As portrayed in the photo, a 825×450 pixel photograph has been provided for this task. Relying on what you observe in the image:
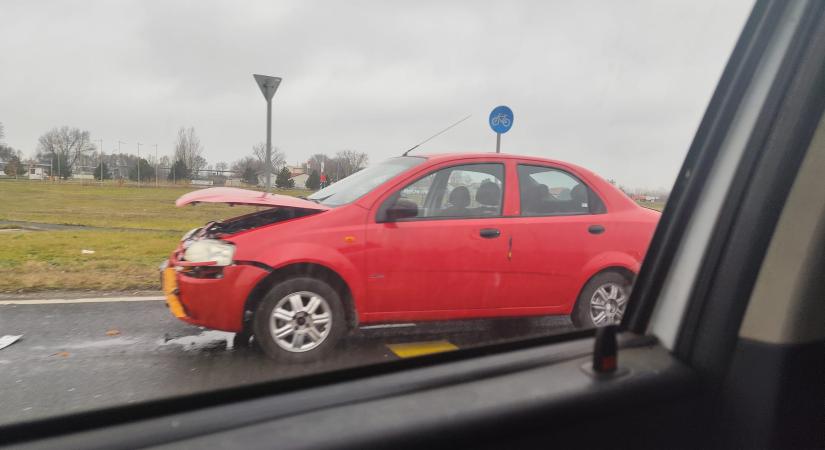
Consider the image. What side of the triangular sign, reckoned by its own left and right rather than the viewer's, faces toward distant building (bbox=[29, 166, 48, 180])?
front

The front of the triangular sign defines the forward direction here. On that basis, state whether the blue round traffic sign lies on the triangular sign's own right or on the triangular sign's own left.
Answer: on the triangular sign's own right

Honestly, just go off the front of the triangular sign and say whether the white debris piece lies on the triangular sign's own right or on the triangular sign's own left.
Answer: on the triangular sign's own left

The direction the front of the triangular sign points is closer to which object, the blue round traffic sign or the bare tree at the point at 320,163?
the bare tree

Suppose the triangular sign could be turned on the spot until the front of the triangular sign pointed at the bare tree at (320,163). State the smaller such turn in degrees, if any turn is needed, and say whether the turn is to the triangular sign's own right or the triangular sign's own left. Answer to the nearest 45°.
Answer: approximately 45° to the triangular sign's own right

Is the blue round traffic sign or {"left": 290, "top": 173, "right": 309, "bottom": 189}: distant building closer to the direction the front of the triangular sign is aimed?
the distant building

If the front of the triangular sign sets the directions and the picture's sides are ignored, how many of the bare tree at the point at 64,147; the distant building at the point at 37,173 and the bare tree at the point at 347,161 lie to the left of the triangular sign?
2

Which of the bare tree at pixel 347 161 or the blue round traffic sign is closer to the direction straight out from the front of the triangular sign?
the bare tree

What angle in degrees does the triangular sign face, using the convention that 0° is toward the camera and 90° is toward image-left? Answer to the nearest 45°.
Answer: approximately 180°

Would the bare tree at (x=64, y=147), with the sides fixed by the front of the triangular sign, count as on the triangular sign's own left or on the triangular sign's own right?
on the triangular sign's own left
